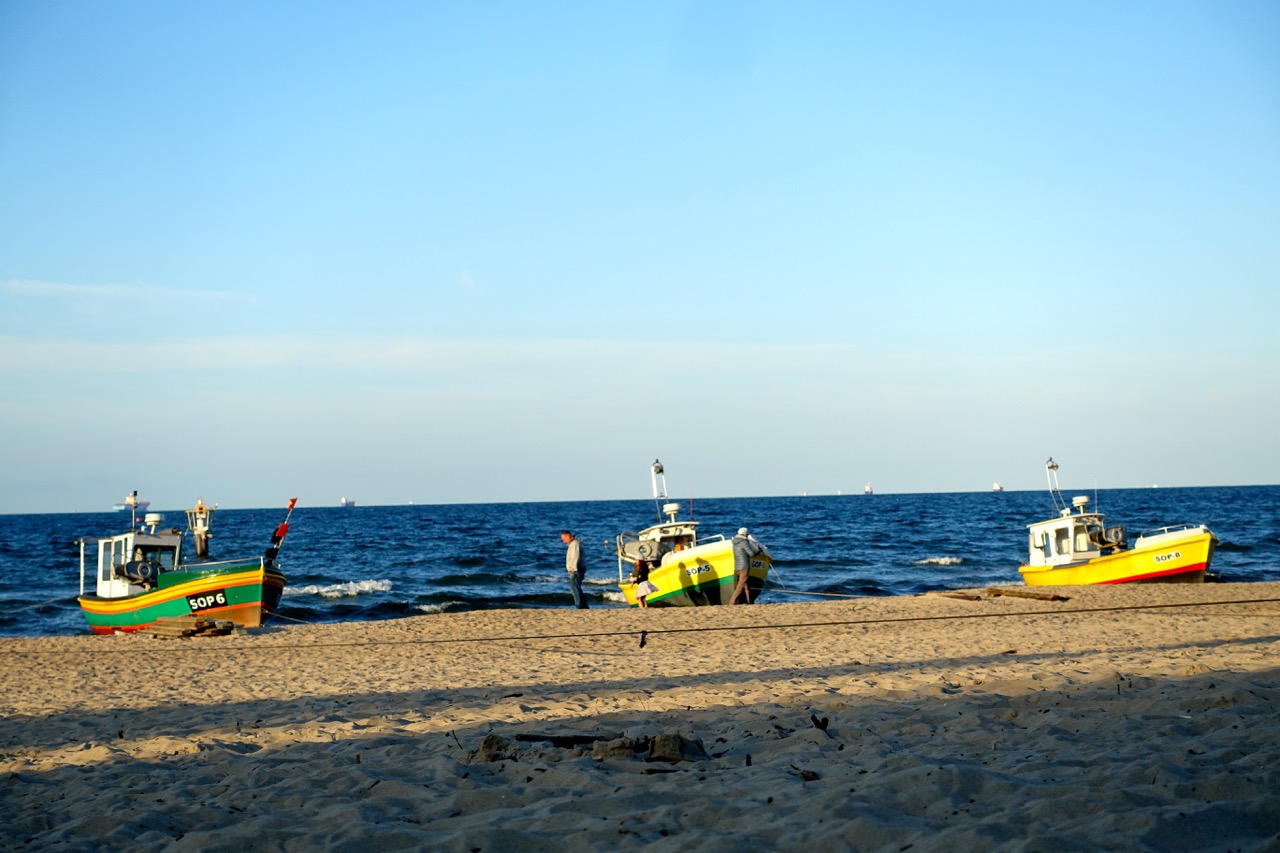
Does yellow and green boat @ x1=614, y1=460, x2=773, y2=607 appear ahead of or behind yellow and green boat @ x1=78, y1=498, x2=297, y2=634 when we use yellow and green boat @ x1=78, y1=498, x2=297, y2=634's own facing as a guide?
ahead

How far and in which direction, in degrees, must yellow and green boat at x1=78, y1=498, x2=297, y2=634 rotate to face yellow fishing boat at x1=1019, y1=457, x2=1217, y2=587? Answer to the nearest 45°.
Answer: approximately 45° to its left

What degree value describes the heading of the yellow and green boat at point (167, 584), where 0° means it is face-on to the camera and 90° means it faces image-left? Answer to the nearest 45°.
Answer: approximately 315°

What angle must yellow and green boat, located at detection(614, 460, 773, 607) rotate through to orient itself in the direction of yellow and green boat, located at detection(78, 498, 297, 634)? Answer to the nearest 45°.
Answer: approximately 135° to its right

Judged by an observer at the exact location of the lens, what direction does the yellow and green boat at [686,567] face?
facing the viewer and to the right of the viewer

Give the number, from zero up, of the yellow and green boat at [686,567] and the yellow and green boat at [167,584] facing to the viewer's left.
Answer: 0
